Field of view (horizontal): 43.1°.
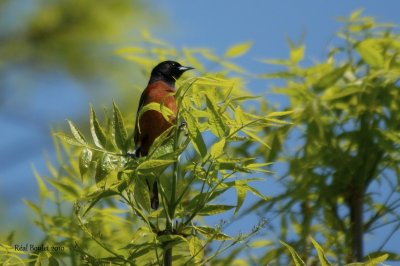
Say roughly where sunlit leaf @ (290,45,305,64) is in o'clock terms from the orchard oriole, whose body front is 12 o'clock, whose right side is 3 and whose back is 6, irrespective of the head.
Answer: The sunlit leaf is roughly at 10 o'clock from the orchard oriole.

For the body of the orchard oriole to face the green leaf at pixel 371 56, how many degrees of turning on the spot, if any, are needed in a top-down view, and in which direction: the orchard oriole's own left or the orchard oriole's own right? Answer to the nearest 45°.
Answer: approximately 45° to the orchard oriole's own left

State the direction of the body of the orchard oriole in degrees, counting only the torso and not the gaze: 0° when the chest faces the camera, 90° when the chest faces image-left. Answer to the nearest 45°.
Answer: approximately 315°

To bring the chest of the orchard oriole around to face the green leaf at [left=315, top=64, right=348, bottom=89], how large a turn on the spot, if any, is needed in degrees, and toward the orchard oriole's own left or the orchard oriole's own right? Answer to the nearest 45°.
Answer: approximately 45° to the orchard oriole's own left
